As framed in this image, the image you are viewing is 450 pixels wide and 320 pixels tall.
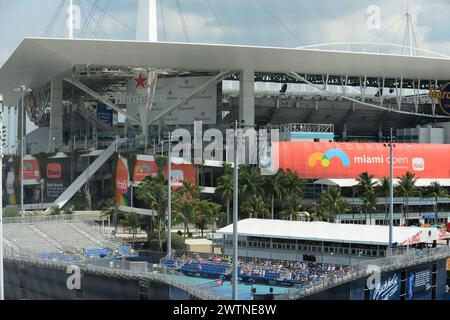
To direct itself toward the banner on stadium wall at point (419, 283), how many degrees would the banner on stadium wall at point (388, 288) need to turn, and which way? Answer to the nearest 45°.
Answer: approximately 135° to its left

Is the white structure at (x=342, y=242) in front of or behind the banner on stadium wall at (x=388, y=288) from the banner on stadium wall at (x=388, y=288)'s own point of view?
behind

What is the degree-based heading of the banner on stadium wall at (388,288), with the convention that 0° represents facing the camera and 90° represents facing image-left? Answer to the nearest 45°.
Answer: approximately 0°
